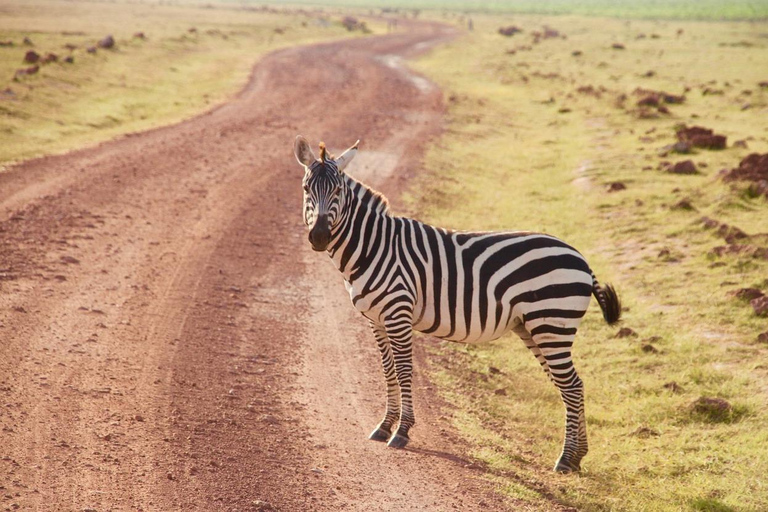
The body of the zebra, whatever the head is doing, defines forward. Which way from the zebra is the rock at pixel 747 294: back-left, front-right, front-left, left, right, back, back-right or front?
back-right

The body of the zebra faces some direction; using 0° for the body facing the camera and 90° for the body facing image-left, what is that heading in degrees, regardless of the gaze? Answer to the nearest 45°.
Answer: approximately 90°

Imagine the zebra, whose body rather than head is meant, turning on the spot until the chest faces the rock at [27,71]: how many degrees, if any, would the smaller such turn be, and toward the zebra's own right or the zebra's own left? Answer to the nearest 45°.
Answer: approximately 45° to the zebra's own right

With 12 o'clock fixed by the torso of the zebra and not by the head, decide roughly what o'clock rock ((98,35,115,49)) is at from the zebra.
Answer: The rock is roughly at 2 o'clock from the zebra.

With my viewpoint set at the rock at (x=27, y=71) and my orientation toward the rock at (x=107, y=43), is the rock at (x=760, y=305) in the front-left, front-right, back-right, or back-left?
back-right

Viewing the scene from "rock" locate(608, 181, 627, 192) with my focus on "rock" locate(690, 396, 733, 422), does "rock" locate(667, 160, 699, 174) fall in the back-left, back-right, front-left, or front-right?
back-left

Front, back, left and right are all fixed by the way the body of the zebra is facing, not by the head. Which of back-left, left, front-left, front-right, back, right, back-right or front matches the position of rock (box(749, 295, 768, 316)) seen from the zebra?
back-right

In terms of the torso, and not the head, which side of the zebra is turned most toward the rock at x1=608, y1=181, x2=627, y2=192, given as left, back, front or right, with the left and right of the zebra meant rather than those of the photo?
right

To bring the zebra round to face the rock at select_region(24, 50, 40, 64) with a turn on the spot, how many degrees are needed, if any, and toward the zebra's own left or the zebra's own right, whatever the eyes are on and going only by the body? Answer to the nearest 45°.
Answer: approximately 45° to the zebra's own right
